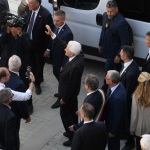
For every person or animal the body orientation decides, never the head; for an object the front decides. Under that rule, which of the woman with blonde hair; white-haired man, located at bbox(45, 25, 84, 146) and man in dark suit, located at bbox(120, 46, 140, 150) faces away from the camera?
the woman with blonde hair

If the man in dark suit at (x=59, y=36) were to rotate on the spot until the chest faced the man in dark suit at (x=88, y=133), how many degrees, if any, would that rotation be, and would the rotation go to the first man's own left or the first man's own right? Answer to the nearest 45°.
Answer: approximately 45° to the first man's own left

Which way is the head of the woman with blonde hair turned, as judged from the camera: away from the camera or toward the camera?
away from the camera

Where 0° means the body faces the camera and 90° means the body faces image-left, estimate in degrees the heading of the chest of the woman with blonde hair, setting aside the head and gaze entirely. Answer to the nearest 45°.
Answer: approximately 180°

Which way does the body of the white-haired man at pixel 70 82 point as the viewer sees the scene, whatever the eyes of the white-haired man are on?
to the viewer's left

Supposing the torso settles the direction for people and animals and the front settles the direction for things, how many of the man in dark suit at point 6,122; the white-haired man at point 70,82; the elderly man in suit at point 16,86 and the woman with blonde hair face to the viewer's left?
1

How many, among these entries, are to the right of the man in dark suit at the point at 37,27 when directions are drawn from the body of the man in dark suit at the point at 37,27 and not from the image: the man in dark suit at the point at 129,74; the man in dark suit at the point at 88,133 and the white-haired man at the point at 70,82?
0

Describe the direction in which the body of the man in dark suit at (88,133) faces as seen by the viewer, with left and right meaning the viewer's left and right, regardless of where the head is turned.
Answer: facing away from the viewer and to the left of the viewer

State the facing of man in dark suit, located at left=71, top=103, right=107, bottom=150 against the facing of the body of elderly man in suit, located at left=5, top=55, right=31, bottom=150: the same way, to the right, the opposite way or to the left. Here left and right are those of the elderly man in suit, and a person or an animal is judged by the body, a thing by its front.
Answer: to the left

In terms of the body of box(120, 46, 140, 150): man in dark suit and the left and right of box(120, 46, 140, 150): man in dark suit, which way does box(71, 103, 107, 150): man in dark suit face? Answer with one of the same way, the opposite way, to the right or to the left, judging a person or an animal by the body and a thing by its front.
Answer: to the right

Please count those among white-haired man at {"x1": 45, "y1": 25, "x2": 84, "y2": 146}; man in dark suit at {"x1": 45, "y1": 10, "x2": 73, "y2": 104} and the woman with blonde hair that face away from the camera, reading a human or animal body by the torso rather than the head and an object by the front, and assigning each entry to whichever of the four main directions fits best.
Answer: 1

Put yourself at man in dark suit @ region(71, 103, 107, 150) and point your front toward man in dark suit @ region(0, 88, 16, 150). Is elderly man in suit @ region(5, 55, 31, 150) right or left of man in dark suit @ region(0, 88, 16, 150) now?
right

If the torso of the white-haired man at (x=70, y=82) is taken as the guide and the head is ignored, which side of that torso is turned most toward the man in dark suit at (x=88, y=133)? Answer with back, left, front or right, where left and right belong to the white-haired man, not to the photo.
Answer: left

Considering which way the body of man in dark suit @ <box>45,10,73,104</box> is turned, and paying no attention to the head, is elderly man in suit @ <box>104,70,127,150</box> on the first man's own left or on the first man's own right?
on the first man's own left

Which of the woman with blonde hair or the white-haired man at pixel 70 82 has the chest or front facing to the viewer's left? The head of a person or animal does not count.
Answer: the white-haired man
